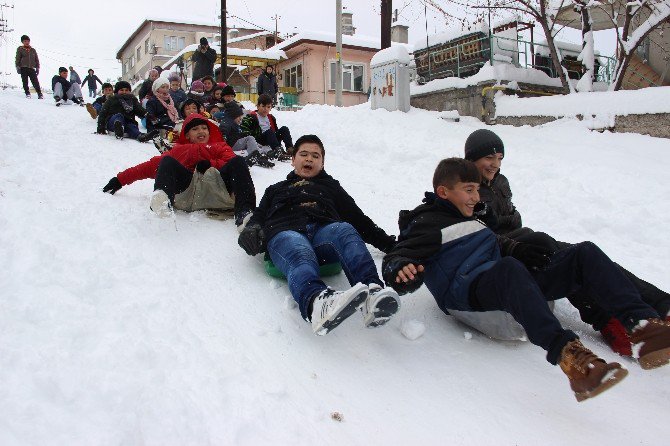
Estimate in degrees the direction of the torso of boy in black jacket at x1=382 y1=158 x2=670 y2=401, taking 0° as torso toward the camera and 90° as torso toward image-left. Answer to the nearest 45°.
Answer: approximately 315°

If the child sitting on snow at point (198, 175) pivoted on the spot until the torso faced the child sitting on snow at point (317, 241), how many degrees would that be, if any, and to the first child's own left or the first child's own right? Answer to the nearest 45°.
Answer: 0° — they already face them

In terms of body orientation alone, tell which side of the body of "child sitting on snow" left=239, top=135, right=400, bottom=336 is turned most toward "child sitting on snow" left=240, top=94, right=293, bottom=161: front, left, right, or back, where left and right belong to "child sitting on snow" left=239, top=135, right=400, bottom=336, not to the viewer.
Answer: back

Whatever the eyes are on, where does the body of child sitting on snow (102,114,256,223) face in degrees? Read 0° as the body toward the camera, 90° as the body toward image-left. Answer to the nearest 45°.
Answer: approximately 0°

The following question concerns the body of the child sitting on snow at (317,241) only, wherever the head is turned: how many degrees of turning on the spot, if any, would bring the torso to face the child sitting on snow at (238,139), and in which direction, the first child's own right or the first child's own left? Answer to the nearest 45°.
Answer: approximately 180°

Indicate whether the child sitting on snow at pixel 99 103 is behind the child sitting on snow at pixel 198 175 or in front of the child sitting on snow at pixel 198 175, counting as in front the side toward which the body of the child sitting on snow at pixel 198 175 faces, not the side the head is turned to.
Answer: behind

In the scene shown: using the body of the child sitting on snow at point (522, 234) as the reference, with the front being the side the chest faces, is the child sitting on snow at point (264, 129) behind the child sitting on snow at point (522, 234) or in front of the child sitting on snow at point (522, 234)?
behind

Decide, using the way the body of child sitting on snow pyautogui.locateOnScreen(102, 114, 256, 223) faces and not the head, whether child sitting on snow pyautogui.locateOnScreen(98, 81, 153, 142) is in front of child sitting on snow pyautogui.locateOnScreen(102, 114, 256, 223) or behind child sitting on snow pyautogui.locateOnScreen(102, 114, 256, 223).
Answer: behind

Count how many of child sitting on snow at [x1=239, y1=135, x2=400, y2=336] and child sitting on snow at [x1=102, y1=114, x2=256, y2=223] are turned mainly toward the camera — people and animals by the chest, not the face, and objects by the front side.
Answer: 2

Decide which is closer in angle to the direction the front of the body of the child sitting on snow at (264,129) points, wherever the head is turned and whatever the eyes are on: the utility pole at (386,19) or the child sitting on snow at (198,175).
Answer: the child sitting on snow
